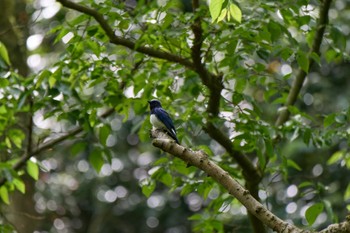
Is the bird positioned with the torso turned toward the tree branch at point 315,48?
no

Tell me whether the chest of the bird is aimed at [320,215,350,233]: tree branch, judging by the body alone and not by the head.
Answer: no

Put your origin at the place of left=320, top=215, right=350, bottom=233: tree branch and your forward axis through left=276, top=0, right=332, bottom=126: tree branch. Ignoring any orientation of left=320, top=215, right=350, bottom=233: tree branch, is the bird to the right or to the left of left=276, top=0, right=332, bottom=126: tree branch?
left

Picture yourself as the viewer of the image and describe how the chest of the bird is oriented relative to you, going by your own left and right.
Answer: facing to the left of the viewer
